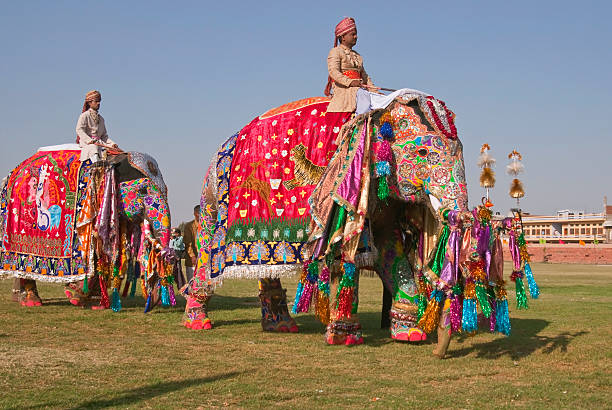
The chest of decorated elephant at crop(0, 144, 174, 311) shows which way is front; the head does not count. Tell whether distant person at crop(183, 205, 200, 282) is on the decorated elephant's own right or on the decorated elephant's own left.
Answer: on the decorated elephant's own left

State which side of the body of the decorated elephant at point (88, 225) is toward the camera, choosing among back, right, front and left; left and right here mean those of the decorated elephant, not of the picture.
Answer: right

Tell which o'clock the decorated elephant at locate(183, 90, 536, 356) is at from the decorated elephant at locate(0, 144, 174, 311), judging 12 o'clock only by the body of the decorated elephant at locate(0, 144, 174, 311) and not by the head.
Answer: the decorated elephant at locate(183, 90, 536, 356) is roughly at 2 o'clock from the decorated elephant at locate(0, 144, 174, 311).

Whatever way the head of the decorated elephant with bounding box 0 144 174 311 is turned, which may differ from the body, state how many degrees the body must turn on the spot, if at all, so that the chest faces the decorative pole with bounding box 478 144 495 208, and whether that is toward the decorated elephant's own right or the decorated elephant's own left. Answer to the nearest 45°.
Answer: approximately 45° to the decorated elephant's own right
